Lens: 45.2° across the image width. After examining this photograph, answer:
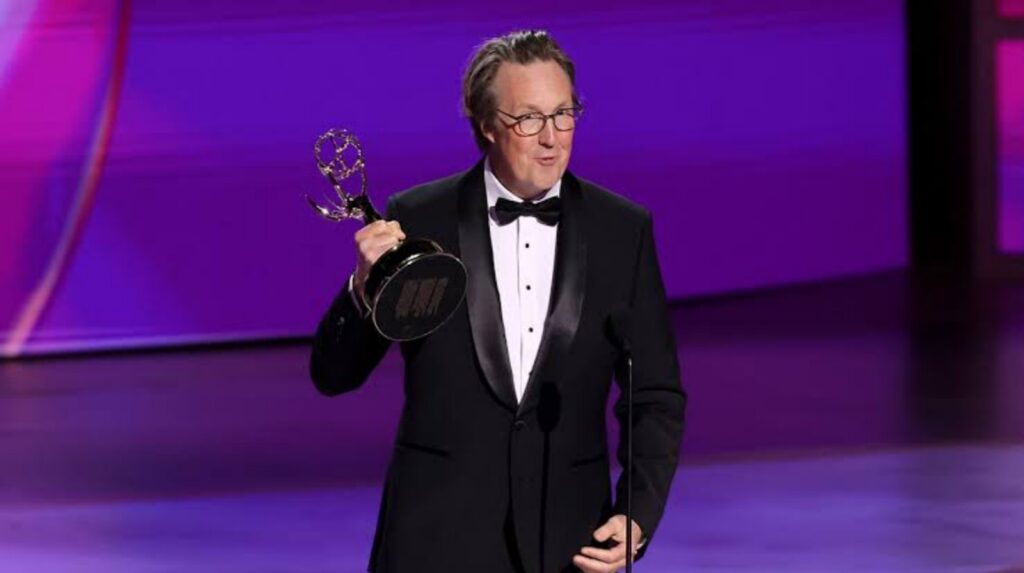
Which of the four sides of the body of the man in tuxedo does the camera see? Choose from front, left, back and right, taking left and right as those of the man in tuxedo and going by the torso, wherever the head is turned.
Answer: front
